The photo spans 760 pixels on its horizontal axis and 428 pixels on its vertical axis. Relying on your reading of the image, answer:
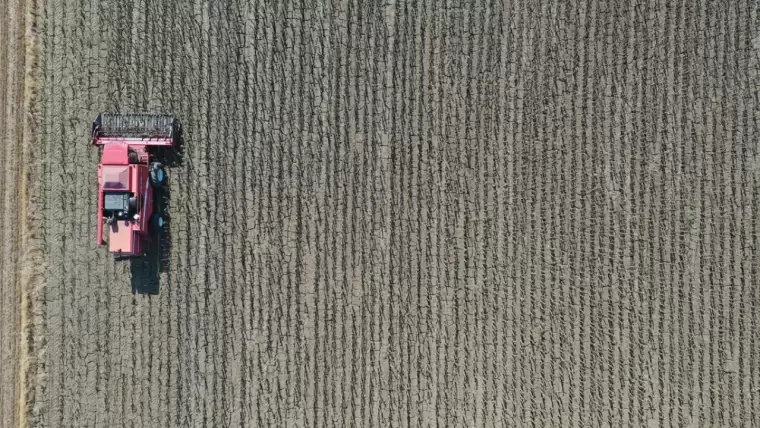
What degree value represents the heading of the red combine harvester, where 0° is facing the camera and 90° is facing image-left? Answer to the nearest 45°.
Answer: approximately 180°
